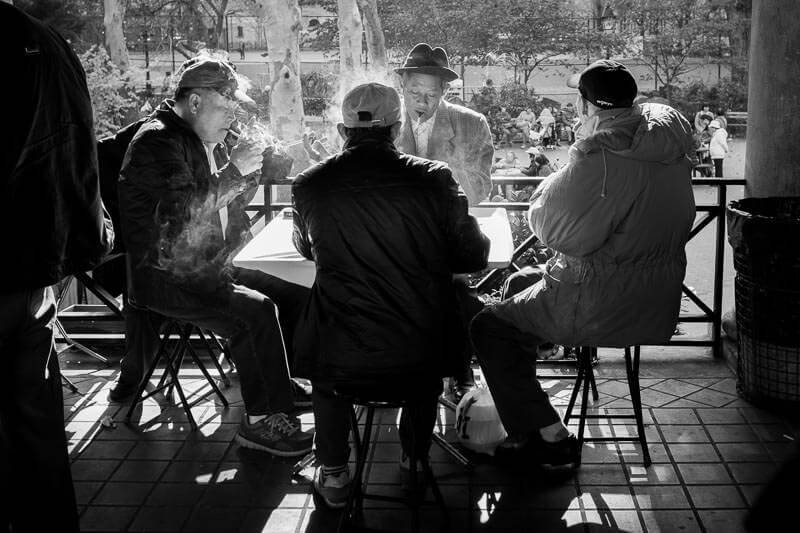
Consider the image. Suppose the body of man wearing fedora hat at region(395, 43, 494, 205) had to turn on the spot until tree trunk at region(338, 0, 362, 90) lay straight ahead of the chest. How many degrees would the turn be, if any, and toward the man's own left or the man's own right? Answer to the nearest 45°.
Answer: approximately 135° to the man's own right

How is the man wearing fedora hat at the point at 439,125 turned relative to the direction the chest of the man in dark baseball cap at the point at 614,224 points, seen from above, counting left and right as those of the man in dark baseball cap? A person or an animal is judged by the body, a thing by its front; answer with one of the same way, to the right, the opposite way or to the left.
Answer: to the left

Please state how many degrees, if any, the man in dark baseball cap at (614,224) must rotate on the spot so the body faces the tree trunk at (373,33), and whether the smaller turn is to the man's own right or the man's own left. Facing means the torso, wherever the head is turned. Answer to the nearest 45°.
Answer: approximately 45° to the man's own right

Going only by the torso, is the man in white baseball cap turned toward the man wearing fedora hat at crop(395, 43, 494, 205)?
yes

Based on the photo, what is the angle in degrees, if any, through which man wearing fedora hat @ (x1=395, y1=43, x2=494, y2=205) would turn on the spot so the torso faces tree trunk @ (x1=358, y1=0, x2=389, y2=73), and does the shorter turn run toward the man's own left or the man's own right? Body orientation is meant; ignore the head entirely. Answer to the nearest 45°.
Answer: approximately 135° to the man's own right

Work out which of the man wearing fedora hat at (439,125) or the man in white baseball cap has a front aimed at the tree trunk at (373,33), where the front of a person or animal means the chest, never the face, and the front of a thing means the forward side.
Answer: the man in white baseball cap

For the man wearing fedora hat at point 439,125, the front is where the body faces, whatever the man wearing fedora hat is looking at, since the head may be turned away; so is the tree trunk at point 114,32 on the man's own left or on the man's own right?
on the man's own right

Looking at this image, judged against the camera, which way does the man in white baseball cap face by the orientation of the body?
away from the camera

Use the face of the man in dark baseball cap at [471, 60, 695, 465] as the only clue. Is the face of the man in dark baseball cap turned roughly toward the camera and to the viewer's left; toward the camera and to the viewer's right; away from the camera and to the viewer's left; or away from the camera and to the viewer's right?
away from the camera and to the viewer's left

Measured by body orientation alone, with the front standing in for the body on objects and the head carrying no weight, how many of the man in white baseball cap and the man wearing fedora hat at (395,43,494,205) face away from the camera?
1

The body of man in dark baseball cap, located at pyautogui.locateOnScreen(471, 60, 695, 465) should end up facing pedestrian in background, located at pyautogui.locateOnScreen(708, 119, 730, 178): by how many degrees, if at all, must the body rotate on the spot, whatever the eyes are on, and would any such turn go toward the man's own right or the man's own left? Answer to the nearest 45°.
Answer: approximately 45° to the man's own right

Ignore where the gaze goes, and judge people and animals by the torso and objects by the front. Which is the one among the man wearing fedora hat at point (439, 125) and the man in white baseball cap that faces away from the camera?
the man in white baseball cap

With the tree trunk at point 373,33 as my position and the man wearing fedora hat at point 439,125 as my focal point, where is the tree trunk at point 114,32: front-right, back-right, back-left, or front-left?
back-right
